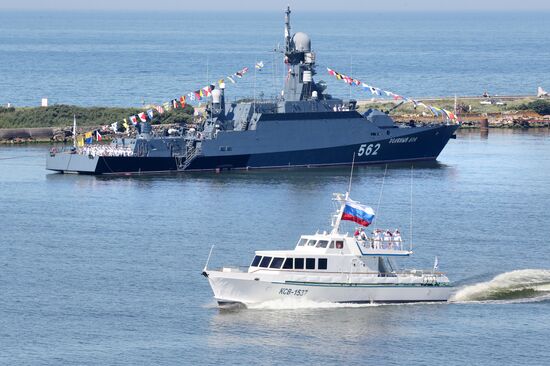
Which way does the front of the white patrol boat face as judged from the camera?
facing to the left of the viewer
